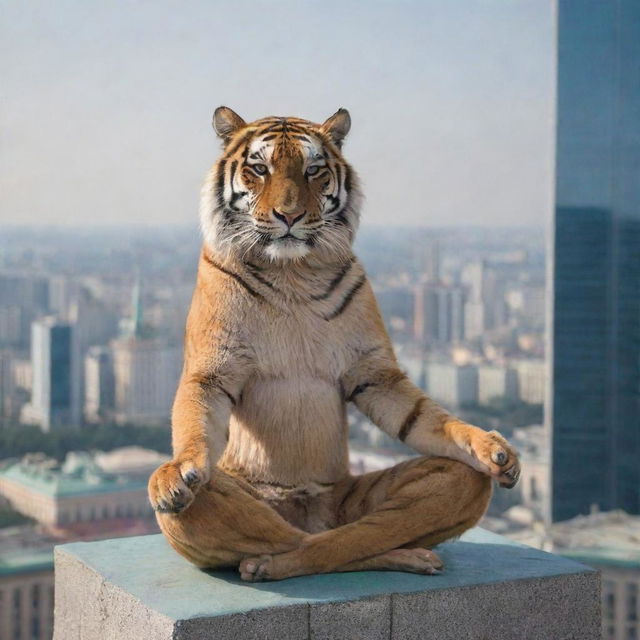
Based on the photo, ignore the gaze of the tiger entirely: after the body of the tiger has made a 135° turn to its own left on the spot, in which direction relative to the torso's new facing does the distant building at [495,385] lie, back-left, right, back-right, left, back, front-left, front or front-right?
front-left

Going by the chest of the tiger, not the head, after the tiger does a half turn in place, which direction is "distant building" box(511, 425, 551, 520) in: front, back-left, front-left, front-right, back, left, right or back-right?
front

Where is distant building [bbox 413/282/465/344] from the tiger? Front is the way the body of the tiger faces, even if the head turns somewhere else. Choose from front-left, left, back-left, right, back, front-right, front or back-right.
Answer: back

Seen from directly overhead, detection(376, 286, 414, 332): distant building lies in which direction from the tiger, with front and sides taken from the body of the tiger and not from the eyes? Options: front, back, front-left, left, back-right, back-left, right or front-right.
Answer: back

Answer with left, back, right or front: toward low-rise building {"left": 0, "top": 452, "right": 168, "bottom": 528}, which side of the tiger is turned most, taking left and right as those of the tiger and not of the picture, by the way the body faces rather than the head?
back

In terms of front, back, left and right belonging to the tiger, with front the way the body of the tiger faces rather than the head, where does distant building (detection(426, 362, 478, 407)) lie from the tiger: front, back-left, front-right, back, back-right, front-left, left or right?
back

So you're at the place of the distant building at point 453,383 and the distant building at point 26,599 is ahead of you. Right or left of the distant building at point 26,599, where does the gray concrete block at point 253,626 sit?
left

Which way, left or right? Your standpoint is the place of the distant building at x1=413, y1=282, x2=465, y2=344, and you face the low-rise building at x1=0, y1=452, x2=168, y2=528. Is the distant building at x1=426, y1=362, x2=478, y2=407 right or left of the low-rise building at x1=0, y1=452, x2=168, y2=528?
left

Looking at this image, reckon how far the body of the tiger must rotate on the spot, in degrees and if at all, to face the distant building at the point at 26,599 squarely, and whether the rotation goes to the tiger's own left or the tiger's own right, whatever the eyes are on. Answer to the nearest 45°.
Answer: approximately 180°

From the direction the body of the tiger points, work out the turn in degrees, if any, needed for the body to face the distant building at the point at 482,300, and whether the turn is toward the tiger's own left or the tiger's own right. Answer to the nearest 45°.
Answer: approximately 180°

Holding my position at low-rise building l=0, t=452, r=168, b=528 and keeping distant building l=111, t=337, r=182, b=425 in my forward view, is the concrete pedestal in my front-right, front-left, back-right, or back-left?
back-right

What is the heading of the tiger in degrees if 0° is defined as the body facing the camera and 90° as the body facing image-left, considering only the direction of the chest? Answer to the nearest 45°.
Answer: approximately 0°
